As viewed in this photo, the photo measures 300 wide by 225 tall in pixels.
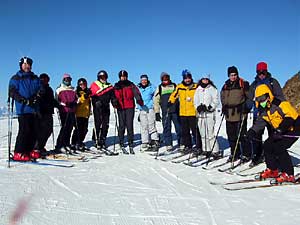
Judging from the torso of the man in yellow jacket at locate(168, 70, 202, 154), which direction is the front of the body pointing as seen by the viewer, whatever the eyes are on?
toward the camera

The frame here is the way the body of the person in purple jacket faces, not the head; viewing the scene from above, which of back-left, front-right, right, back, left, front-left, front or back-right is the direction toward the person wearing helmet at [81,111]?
left

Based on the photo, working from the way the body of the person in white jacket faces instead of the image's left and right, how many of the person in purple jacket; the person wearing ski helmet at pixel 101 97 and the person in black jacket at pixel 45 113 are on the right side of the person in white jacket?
3

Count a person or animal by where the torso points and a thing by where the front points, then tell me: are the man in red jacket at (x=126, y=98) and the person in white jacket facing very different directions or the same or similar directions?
same or similar directions

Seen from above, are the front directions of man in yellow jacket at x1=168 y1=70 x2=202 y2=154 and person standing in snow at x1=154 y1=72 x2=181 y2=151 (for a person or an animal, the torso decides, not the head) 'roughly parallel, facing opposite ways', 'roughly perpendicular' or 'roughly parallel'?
roughly parallel

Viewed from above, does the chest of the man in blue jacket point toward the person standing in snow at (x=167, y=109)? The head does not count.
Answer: no

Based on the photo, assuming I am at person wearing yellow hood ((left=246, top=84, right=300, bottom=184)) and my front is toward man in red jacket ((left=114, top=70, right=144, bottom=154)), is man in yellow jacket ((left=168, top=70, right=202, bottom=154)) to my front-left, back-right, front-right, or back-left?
front-right

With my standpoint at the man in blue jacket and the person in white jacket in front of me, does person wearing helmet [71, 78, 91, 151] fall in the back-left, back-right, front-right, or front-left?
front-left

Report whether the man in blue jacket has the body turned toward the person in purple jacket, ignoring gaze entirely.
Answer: no

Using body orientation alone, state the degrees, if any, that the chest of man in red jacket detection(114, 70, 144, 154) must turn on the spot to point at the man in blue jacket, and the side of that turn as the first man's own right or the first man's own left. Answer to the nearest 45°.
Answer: approximately 45° to the first man's own right

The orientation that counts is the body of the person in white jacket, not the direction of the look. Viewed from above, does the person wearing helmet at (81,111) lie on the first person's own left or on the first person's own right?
on the first person's own right

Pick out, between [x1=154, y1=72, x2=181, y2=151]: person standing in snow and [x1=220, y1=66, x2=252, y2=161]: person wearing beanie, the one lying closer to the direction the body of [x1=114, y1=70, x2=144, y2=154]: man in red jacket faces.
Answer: the person wearing beanie

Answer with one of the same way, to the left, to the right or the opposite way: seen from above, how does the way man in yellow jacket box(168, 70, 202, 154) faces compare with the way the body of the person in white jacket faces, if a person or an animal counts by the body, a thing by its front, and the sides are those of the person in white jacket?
the same way

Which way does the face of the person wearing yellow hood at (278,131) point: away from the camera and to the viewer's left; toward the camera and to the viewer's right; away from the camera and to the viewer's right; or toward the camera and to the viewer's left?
toward the camera and to the viewer's left

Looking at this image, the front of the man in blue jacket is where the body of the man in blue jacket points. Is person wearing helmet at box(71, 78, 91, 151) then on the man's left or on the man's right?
on the man's left

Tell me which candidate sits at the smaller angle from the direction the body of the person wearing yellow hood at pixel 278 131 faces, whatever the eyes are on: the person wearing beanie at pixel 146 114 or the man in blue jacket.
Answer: the man in blue jacket

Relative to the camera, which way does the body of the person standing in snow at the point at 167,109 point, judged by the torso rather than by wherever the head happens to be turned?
toward the camera

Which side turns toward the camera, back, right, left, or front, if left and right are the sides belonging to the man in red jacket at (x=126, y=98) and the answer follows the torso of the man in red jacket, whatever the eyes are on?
front

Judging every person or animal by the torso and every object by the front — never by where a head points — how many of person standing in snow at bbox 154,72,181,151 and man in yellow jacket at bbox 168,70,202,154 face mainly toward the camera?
2
